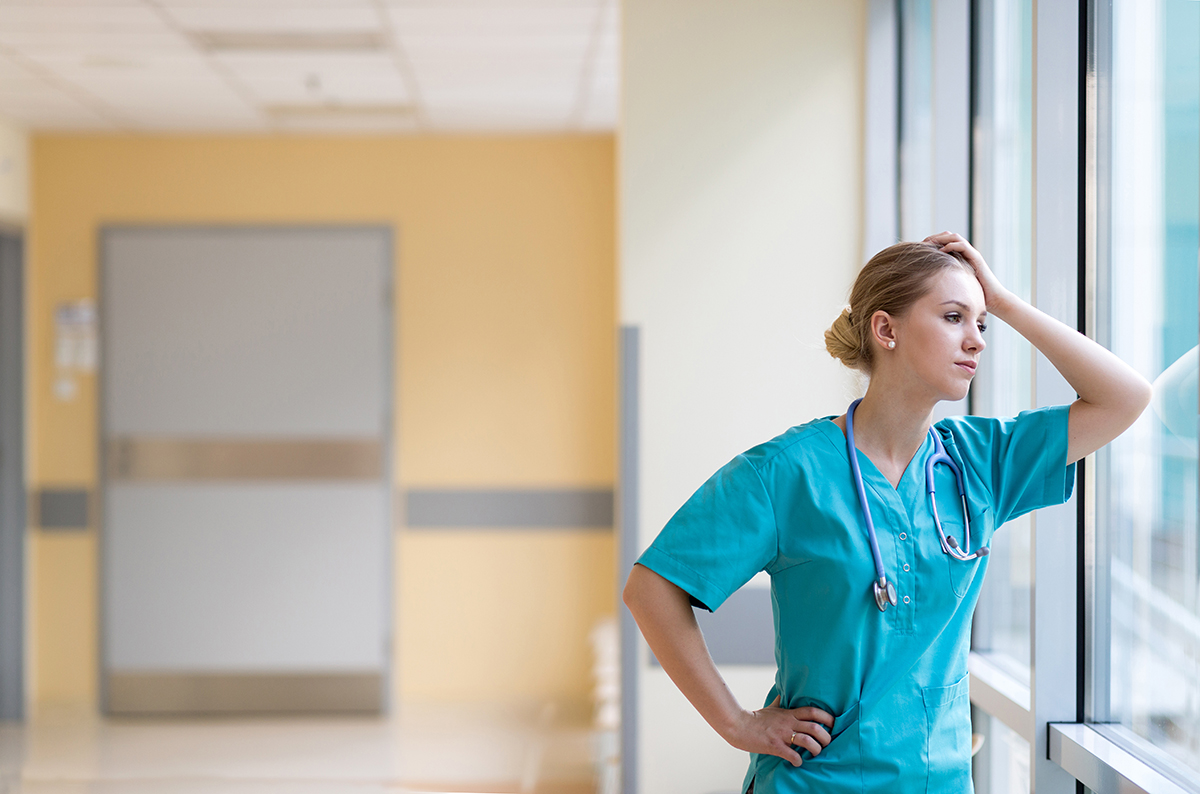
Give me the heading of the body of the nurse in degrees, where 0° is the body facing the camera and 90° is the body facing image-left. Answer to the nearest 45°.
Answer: approximately 315°

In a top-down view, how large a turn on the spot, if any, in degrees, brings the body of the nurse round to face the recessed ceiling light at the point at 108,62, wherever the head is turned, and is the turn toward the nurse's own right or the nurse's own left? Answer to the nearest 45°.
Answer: approximately 180°

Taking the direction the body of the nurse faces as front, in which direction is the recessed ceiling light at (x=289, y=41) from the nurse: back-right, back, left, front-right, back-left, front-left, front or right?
back

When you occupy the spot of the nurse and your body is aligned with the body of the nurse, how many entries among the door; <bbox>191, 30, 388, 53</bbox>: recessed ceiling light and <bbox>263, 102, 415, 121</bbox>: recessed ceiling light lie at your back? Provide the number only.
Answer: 3

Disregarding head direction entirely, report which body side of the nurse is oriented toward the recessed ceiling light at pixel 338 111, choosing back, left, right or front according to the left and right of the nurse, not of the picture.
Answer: back

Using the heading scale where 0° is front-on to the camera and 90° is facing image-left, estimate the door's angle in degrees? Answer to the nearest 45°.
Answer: approximately 0°

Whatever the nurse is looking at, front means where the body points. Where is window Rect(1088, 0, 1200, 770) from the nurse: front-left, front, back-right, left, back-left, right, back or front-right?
left

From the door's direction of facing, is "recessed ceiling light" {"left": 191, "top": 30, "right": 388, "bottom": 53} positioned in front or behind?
in front
